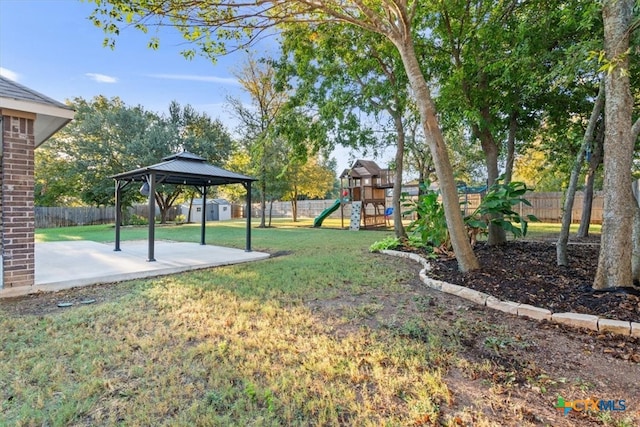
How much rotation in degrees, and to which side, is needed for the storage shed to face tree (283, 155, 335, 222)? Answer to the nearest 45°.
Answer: approximately 45° to its left

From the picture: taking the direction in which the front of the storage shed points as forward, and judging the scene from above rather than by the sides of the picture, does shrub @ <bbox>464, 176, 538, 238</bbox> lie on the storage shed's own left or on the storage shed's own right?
on the storage shed's own left

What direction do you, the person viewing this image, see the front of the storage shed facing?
facing the viewer and to the left of the viewer

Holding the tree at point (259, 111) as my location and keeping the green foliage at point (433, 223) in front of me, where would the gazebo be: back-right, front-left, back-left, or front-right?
front-right

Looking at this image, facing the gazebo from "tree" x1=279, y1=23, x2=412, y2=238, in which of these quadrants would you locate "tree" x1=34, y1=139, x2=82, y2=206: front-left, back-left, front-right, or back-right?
front-right

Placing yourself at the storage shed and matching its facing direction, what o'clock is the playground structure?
The playground structure is roughly at 10 o'clock from the storage shed.

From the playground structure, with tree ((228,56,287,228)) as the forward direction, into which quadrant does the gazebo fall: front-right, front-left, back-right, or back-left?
front-left

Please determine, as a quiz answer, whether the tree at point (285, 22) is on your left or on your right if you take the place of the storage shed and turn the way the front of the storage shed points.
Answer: on your left

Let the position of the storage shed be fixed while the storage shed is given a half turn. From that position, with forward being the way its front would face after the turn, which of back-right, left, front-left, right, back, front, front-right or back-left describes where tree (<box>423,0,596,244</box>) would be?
back-right

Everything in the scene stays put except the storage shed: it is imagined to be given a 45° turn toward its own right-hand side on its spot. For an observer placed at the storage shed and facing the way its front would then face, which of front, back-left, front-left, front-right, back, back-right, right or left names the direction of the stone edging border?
left

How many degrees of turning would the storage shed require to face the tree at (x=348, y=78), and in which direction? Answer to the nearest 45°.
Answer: approximately 45° to its left
